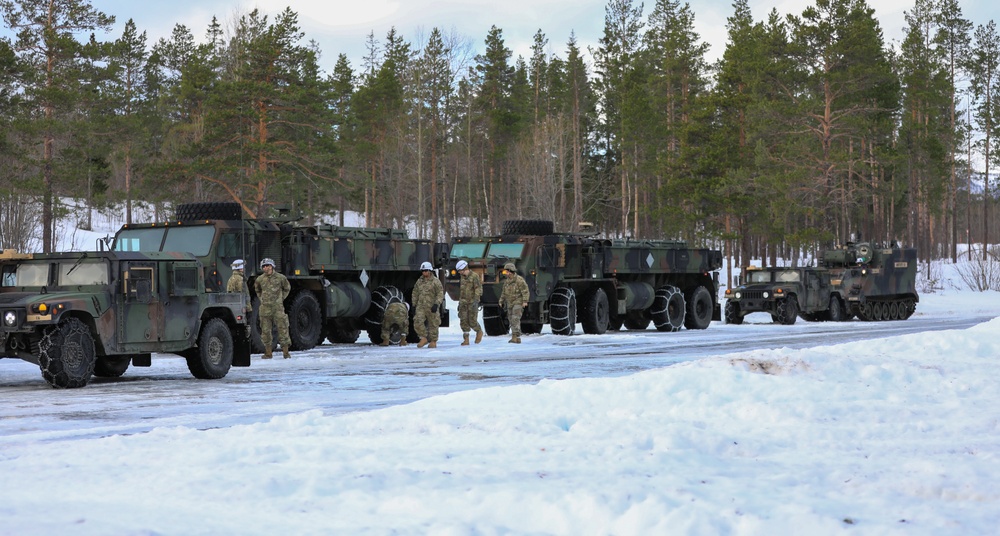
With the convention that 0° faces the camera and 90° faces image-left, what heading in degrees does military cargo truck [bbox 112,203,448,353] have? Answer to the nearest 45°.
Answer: approximately 45°

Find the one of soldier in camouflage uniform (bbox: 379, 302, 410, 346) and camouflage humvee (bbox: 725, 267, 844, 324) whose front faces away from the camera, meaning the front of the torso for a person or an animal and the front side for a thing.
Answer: the soldier in camouflage uniform

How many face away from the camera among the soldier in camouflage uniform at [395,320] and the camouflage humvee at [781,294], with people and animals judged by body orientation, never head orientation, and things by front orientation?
1

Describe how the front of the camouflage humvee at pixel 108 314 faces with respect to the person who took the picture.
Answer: facing the viewer and to the left of the viewer

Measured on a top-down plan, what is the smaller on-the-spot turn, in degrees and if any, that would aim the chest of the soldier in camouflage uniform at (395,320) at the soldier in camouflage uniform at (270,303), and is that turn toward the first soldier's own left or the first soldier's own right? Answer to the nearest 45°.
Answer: approximately 135° to the first soldier's own left

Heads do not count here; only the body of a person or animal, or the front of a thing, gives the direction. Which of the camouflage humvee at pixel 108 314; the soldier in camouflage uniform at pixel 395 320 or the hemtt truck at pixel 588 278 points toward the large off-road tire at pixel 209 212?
the hemtt truck

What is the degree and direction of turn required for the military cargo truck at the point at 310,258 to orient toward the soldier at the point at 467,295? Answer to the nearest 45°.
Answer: approximately 135° to its left

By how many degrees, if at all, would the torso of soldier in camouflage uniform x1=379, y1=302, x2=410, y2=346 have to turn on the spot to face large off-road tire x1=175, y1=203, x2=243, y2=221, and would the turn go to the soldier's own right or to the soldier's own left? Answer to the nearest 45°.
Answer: approximately 135° to the soldier's own left

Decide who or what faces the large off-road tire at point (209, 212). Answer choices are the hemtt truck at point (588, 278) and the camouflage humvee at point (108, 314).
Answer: the hemtt truck

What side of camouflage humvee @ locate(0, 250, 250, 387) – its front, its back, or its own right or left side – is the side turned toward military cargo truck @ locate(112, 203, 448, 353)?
back

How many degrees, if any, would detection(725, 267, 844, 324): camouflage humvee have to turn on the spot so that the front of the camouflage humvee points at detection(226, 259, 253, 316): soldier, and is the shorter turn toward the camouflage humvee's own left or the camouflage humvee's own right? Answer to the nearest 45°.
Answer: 0° — it already faces them

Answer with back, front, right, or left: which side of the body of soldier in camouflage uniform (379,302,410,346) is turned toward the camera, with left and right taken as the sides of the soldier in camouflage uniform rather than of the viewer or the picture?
back

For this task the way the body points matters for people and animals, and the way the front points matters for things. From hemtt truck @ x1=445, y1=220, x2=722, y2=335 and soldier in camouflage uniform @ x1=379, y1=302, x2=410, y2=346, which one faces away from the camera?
the soldier in camouflage uniform

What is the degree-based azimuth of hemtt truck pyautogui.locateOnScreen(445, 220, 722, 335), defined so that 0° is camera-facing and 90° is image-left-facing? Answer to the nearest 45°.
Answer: approximately 45°

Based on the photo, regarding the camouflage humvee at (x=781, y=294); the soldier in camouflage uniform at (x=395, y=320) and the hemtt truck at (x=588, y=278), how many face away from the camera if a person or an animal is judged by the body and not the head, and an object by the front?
1

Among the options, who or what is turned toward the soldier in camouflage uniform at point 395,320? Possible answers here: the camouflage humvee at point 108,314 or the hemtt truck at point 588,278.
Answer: the hemtt truck

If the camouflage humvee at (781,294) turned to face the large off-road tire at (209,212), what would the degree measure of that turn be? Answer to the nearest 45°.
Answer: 0° — it already faces it

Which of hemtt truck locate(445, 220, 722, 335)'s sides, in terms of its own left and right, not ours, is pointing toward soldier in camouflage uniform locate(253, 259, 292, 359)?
front
